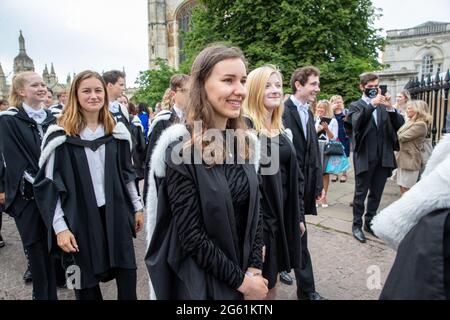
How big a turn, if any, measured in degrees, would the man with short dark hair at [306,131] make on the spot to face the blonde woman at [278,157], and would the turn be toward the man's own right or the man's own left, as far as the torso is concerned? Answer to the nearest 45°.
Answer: approximately 45° to the man's own right

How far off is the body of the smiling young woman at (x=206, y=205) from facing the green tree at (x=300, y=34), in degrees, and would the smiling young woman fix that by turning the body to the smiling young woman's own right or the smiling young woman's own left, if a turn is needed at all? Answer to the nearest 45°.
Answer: approximately 135° to the smiling young woman's own left

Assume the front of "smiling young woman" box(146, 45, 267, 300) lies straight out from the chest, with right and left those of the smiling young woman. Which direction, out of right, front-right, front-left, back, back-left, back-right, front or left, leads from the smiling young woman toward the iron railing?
left

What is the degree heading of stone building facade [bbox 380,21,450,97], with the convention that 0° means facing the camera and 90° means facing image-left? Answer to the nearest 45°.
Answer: approximately 45°

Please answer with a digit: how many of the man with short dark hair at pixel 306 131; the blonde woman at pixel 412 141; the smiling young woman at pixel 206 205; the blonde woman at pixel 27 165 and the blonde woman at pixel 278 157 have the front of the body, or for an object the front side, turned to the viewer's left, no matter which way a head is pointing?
1

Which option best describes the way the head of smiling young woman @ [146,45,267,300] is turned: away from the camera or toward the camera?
toward the camera

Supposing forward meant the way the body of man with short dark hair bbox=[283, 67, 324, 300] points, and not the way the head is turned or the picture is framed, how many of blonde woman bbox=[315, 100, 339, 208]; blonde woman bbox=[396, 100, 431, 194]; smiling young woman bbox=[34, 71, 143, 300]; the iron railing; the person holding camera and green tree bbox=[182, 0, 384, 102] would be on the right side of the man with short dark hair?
1

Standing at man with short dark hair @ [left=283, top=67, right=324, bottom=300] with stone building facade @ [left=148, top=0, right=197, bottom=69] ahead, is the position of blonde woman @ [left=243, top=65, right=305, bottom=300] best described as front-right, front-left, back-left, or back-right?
back-left

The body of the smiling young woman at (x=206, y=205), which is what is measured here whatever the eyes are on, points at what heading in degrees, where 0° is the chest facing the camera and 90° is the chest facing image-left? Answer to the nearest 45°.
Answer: approximately 315°

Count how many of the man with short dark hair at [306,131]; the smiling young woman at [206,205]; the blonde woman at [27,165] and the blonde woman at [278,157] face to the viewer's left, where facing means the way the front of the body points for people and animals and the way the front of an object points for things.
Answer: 0

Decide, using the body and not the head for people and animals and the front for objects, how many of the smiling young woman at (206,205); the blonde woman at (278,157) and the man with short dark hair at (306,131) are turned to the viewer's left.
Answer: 0
